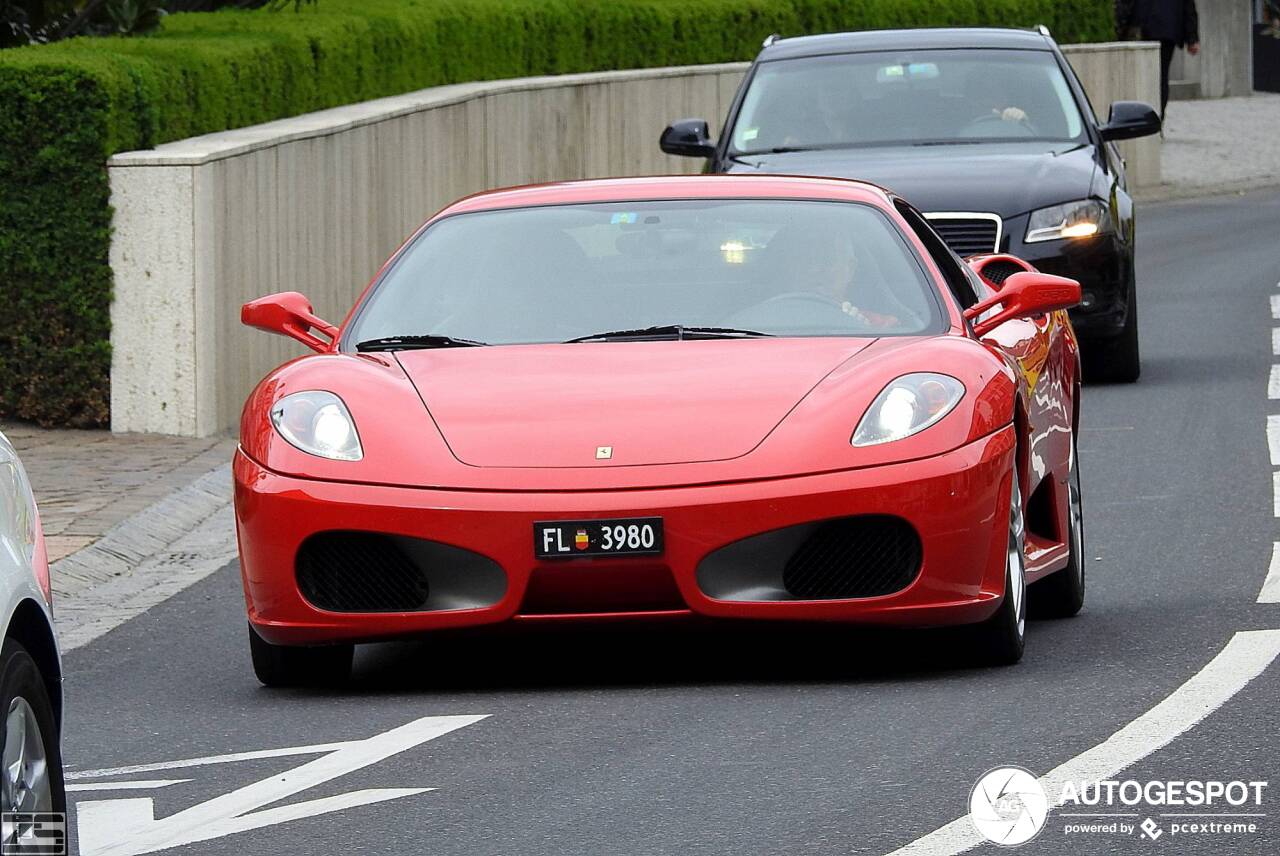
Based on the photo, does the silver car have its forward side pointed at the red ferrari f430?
no

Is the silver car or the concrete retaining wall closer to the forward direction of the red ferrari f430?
the silver car

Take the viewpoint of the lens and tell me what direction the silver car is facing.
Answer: facing the viewer and to the left of the viewer

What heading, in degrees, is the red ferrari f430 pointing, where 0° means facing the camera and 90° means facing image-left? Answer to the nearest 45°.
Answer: approximately 0°

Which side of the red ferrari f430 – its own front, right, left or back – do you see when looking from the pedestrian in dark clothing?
back

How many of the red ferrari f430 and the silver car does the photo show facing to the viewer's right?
0

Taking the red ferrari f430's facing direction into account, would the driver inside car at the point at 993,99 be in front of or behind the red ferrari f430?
behind

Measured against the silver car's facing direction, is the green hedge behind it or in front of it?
behind

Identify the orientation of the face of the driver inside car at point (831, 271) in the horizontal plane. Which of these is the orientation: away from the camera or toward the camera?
toward the camera

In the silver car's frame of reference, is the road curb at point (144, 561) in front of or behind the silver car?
behind

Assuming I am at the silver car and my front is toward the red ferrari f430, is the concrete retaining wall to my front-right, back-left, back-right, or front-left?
front-left

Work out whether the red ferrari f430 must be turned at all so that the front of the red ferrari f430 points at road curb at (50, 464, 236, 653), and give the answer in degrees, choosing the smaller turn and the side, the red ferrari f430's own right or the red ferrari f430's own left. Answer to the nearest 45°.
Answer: approximately 135° to the red ferrari f430's own right
